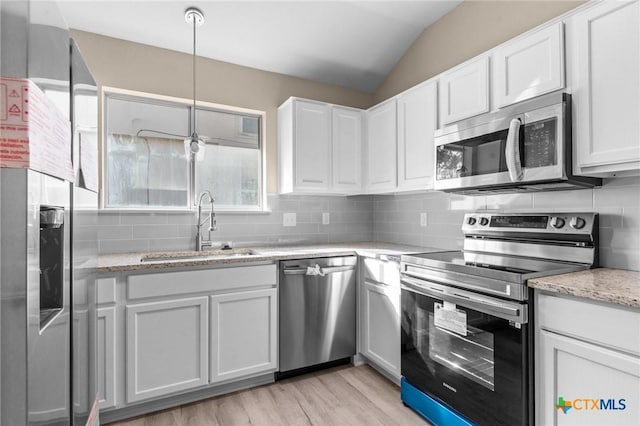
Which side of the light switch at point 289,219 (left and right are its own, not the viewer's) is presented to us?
front

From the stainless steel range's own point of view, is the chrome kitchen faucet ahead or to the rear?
ahead

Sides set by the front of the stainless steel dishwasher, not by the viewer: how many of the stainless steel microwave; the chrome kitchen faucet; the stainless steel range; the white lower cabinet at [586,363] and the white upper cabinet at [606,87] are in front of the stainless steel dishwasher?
4

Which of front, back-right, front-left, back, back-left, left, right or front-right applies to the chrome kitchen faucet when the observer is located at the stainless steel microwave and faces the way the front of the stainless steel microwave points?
front-right

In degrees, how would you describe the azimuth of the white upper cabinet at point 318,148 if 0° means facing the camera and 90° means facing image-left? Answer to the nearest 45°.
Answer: approximately 315°

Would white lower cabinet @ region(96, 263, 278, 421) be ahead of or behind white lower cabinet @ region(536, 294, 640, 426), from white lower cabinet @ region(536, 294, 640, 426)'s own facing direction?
ahead

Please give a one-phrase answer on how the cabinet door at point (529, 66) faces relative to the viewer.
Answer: facing the viewer and to the left of the viewer
